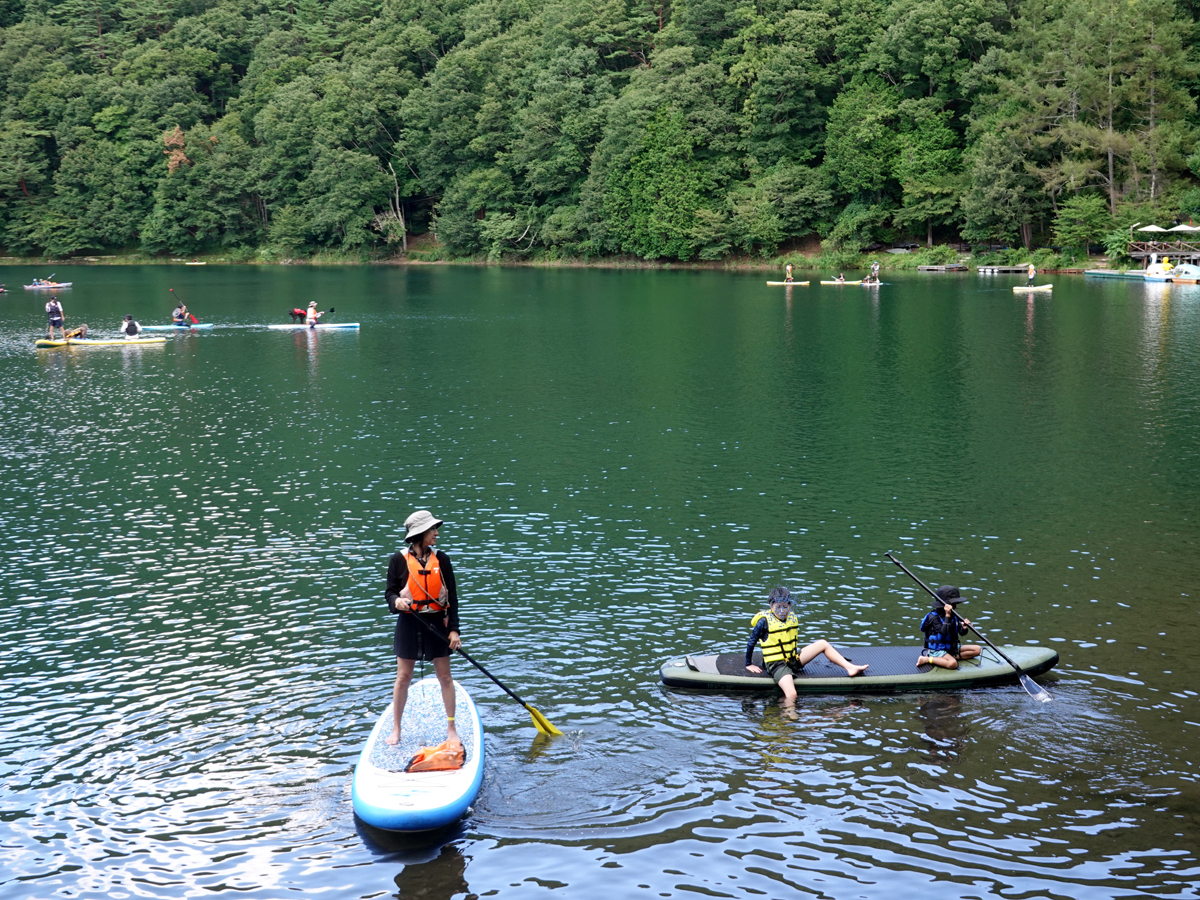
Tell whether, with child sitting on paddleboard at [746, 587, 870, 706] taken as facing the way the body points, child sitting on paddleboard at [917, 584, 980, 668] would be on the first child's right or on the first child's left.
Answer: on the first child's left

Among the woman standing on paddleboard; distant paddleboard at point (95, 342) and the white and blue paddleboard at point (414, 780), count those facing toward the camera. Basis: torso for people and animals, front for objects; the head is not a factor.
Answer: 2

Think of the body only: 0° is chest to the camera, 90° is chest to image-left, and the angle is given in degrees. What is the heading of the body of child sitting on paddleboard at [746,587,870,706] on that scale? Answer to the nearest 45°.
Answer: approximately 315°

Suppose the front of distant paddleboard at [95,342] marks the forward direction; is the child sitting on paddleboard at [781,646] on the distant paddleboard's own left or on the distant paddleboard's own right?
on the distant paddleboard's own right

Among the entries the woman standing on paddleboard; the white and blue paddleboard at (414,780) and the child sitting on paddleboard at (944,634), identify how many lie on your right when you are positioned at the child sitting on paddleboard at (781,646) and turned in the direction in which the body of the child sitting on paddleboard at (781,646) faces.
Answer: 2

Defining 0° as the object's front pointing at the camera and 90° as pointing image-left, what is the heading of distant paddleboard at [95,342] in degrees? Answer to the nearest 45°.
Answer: approximately 270°

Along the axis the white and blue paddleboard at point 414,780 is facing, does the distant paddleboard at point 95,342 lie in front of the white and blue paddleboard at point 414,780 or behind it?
behind

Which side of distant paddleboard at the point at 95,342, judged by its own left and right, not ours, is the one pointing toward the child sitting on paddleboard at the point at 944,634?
right

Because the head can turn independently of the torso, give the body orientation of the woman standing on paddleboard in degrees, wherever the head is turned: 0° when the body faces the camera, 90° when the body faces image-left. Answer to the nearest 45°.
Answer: approximately 0°

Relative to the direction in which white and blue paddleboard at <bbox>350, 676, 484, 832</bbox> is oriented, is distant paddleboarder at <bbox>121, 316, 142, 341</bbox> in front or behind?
behind
